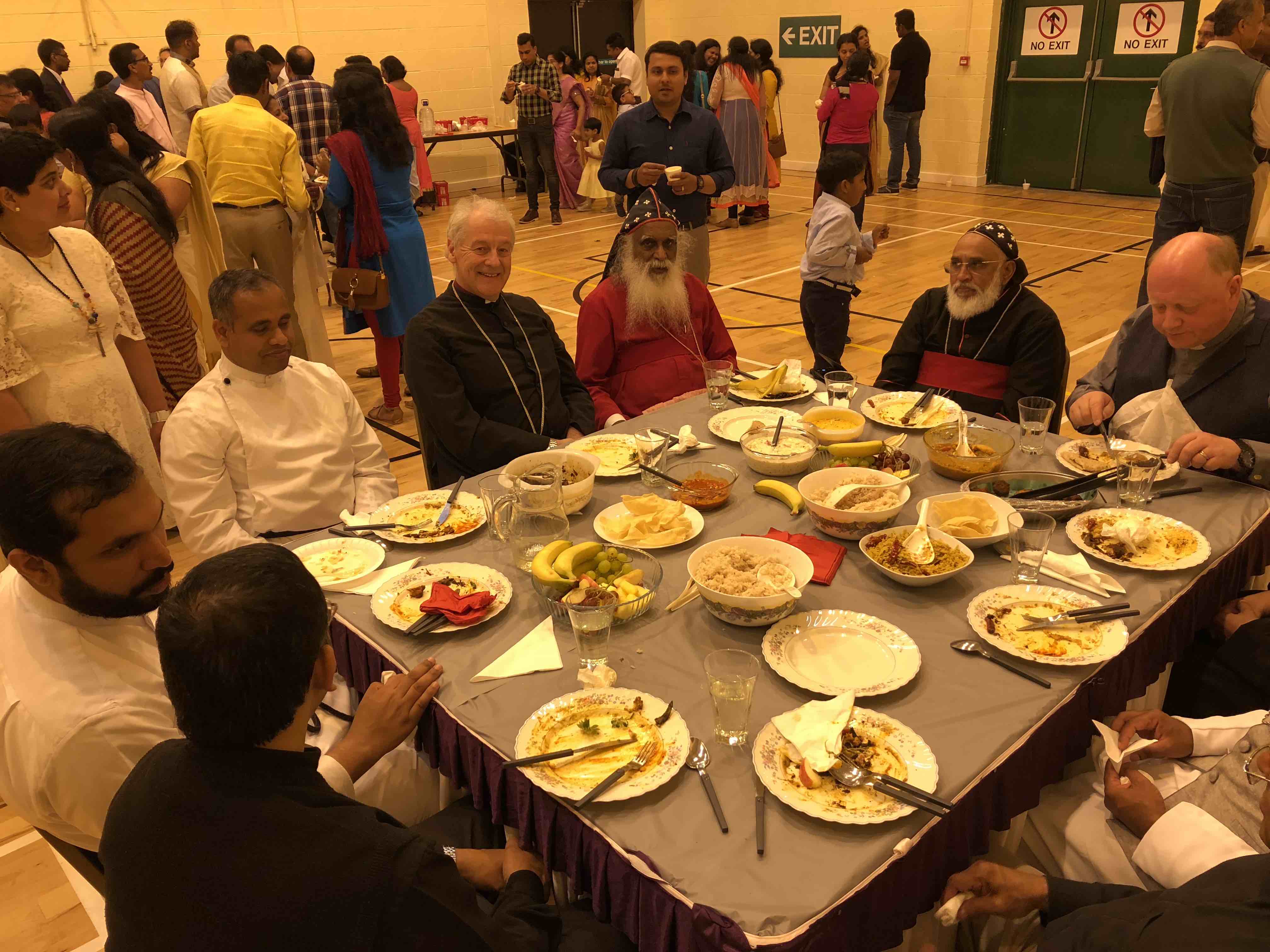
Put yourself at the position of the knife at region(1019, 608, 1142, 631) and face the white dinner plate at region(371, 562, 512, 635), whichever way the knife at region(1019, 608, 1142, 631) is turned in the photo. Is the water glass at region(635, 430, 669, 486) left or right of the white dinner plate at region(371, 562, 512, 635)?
right

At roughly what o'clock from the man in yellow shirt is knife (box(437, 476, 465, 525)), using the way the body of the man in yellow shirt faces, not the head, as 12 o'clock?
The knife is roughly at 6 o'clock from the man in yellow shirt.

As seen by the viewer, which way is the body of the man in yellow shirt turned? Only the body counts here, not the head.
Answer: away from the camera

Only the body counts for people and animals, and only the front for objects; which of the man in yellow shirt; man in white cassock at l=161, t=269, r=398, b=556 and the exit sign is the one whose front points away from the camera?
the man in yellow shirt

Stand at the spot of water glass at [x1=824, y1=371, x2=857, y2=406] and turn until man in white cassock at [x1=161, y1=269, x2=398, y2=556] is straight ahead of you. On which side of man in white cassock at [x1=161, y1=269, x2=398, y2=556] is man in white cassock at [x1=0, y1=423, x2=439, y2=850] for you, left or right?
left

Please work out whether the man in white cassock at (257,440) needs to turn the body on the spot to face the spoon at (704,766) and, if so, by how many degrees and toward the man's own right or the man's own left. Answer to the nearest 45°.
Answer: approximately 45° to the man's own right

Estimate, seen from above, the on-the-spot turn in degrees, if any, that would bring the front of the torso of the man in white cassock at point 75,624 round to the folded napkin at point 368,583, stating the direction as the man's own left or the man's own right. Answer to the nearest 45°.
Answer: approximately 45° to the man's own left

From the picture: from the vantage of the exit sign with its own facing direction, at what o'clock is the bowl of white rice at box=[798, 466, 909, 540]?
The bowl of white rice is roughly at 12 o'clock from the exit sign.

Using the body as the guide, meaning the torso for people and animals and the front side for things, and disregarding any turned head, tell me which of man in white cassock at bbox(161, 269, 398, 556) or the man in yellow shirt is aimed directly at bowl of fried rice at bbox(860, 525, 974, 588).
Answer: the man in white cassock
